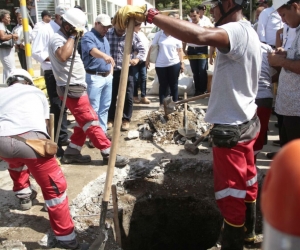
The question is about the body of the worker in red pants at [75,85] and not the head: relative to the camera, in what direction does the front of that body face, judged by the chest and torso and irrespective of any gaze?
to the viewer's right

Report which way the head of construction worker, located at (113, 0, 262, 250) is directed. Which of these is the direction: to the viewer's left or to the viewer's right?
to the viewer's left

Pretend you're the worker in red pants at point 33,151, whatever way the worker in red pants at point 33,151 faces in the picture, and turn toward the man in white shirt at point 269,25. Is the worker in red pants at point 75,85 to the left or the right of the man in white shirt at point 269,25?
left

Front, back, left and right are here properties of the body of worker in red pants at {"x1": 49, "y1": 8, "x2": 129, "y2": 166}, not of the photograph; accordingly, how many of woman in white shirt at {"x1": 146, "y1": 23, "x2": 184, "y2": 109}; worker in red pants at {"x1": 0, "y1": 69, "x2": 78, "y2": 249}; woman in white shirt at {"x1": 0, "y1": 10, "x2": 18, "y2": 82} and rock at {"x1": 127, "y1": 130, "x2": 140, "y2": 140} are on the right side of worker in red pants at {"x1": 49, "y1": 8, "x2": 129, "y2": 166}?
1

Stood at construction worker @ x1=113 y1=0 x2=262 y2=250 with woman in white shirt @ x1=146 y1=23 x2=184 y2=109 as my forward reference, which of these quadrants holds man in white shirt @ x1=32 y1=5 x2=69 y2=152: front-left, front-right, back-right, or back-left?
front-left

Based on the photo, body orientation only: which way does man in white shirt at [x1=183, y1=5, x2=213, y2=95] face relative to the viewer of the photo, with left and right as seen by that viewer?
facing the viewer and to the left of the viewer
